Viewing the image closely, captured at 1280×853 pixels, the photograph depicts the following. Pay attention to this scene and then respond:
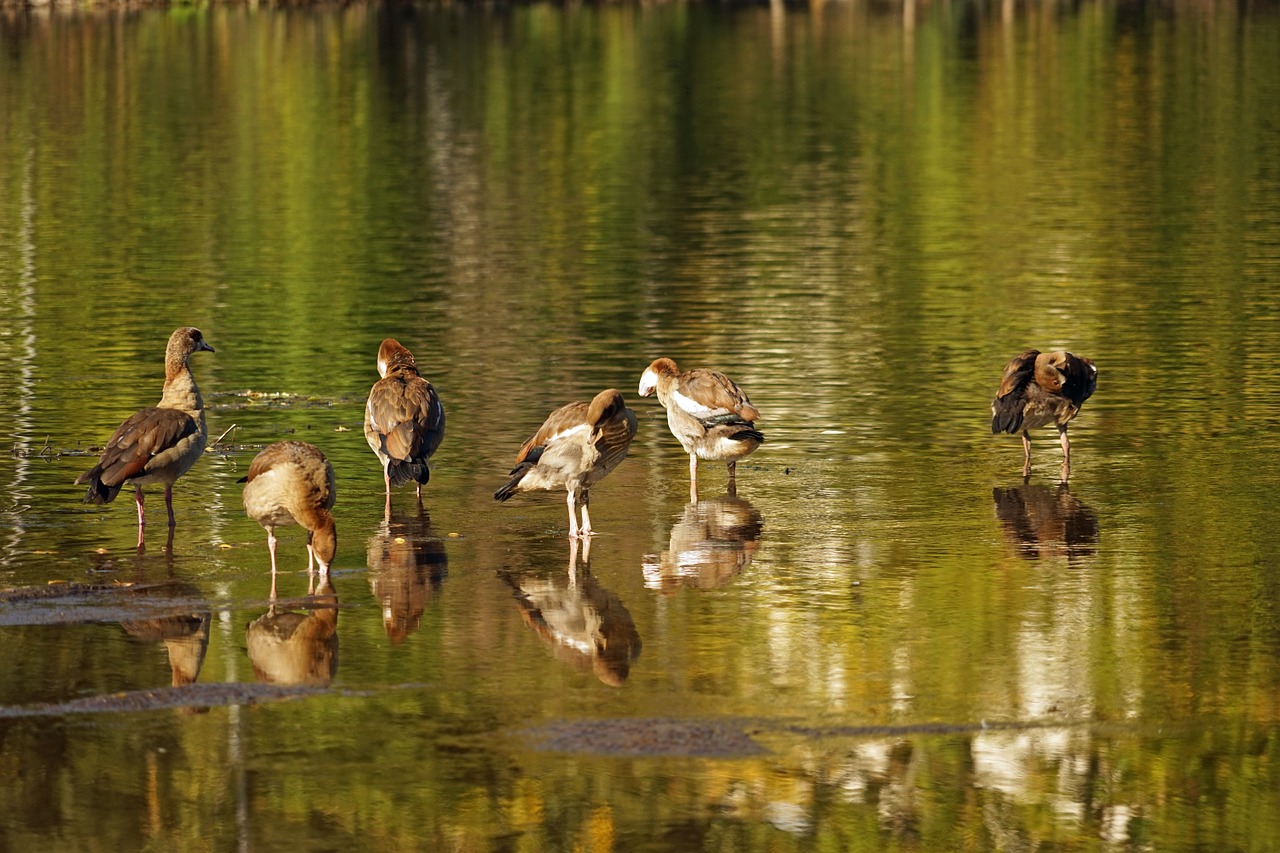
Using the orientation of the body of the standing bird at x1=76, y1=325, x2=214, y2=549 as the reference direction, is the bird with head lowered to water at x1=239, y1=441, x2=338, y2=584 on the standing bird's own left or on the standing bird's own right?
on the standing bird's own right

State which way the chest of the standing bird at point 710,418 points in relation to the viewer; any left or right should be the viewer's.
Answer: facing to the left of the viewer

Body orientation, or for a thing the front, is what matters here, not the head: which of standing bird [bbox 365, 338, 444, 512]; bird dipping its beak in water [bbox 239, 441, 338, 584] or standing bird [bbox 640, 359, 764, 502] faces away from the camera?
standing bird [bbox 365, 338, 444, 512]

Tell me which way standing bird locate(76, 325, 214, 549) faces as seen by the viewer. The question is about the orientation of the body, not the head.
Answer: to the viewer's right

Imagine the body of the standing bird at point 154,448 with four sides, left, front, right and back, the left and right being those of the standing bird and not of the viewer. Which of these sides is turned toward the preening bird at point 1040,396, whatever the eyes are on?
front

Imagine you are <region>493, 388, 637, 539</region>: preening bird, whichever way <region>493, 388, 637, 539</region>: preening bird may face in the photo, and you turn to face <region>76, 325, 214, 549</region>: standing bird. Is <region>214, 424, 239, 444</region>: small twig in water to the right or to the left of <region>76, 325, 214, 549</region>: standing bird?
right

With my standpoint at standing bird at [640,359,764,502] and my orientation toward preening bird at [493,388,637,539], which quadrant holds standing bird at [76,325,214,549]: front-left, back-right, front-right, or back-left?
front-right

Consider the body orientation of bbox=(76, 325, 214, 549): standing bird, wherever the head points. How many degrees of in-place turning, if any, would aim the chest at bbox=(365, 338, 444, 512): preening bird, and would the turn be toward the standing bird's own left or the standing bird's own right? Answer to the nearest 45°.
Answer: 0° — it already faces it

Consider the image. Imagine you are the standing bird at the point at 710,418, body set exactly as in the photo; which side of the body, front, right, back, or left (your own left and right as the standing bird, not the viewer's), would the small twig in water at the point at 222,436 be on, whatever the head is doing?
front

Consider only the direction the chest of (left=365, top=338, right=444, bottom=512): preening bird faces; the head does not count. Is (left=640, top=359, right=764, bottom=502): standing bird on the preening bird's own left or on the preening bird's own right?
on the preening bird's own right

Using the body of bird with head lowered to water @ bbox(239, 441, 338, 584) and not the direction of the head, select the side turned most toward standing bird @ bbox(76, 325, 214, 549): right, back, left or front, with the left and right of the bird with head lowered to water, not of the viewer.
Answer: back

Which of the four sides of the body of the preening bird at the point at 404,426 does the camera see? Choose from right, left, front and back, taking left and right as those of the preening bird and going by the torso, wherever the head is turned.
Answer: back
